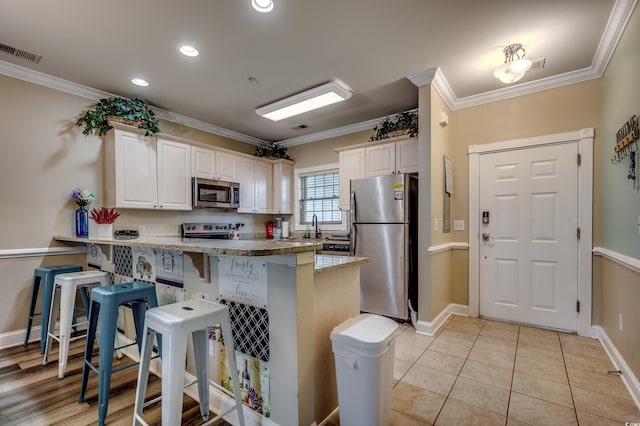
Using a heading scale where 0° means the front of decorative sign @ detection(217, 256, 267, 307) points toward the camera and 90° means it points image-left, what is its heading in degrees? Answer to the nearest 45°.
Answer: approximately 45°

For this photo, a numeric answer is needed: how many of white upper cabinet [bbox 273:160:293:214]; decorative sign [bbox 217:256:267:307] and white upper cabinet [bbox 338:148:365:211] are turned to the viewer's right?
0

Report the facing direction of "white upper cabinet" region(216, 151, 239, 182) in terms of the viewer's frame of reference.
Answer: facing the viewer and to the right of the viewer

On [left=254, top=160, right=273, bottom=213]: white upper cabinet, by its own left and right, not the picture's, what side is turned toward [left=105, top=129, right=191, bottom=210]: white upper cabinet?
right

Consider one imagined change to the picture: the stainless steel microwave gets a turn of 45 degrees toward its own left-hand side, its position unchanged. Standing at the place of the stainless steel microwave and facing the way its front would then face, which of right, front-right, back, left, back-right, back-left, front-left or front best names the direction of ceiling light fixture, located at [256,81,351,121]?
front-right

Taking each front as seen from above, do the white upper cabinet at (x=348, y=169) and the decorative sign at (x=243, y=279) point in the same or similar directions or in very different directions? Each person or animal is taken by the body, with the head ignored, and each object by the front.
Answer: same or similar directions

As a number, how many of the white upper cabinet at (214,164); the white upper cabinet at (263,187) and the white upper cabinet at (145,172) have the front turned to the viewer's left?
0

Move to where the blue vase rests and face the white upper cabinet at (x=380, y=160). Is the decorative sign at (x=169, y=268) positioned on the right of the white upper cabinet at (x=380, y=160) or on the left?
right

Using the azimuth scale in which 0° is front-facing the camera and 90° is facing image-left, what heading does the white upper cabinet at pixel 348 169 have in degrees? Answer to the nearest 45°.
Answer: approximately 45°

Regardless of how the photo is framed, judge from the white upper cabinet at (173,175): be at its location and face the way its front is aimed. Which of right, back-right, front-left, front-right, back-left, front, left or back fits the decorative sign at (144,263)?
front-right

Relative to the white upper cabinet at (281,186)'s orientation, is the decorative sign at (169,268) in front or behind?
in front

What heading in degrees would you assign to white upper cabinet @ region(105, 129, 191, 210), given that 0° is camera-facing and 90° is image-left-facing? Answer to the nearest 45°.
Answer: approximately 315°

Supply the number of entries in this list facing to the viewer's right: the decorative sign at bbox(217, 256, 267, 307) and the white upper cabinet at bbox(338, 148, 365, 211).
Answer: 0
